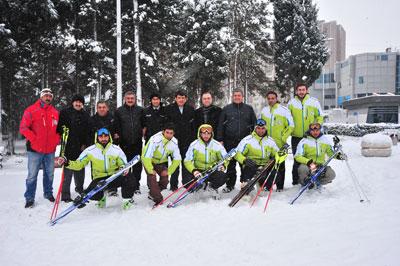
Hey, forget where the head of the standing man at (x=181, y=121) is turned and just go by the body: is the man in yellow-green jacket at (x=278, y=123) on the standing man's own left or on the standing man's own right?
on the standing man's own left

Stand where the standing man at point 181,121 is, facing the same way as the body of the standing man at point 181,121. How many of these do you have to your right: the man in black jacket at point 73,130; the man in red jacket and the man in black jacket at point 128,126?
3

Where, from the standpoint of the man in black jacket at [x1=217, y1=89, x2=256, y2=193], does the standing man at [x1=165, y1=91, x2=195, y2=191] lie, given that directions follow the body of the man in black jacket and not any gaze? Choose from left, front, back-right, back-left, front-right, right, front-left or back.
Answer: right

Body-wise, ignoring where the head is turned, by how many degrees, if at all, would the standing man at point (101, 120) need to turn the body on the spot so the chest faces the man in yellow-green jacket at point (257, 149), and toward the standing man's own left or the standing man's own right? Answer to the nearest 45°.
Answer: approximately 90° to the standing man's own left

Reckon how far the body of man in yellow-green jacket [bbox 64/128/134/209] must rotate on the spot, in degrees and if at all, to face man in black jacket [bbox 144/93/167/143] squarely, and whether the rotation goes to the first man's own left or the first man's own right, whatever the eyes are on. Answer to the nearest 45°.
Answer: approximately 135° to the first man's own left

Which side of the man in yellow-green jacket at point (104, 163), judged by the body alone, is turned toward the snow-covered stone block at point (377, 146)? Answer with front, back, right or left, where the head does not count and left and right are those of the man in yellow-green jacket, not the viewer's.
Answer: left
